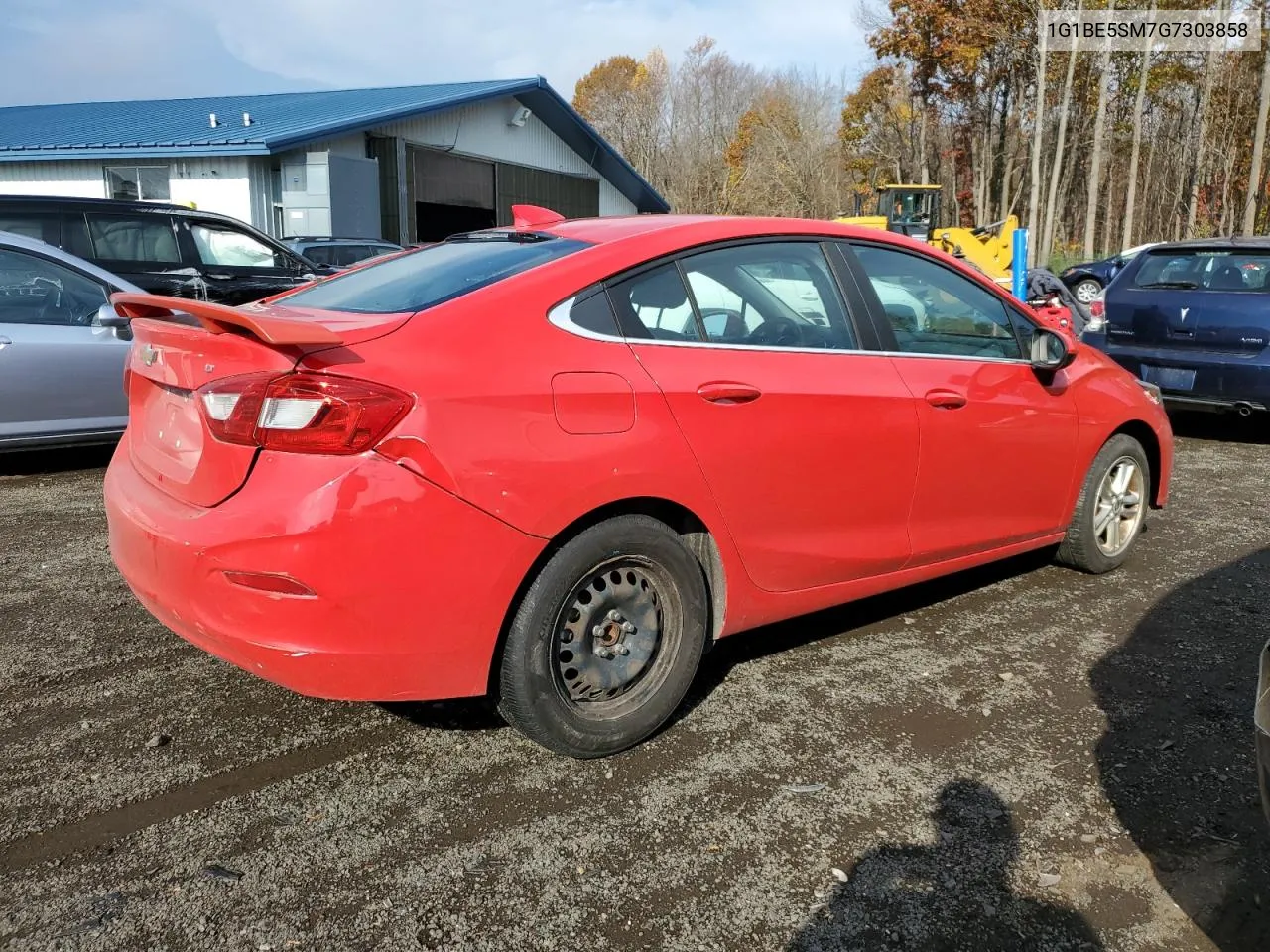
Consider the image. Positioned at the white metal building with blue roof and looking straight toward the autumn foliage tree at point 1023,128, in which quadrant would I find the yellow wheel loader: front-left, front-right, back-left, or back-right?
front-right

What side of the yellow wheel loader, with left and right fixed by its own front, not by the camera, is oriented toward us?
right

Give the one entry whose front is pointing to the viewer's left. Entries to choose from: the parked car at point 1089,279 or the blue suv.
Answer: the parked car

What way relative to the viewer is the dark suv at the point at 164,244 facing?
to the viewer's right

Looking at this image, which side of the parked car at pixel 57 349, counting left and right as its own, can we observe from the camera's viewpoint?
right

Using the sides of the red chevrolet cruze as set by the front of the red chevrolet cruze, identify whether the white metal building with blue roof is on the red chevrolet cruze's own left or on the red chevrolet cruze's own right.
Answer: on the red chevrolet cruze's own left

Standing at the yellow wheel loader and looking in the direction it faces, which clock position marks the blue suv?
The blue suv is roughly at 3 o'clock from the yellow wheel loader.

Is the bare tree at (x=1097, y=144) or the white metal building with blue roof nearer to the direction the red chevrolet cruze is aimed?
the bare tree

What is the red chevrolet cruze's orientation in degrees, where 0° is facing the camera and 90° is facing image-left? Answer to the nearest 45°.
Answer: approximately 225°

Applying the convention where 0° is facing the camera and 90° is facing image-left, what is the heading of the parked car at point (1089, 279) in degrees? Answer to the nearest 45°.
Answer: approximately 90°

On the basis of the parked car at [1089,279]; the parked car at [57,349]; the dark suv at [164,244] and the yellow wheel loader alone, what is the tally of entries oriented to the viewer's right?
3

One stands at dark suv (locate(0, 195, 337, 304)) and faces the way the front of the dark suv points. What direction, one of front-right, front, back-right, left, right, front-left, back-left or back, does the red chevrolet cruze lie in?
right

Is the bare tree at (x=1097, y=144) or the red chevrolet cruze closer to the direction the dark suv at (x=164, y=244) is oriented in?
the bare tree

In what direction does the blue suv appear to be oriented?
away from the camera

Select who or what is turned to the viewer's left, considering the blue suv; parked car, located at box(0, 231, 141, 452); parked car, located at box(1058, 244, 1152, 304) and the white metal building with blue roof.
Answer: parked car, located at box(1058, 244, 1152, 304)

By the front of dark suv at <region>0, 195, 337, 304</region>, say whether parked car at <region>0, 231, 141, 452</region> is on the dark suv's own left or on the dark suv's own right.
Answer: on the dark suv's own right

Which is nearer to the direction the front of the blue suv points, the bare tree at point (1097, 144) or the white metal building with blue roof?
the bare tree

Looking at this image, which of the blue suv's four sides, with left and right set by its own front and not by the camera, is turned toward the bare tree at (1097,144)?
front
